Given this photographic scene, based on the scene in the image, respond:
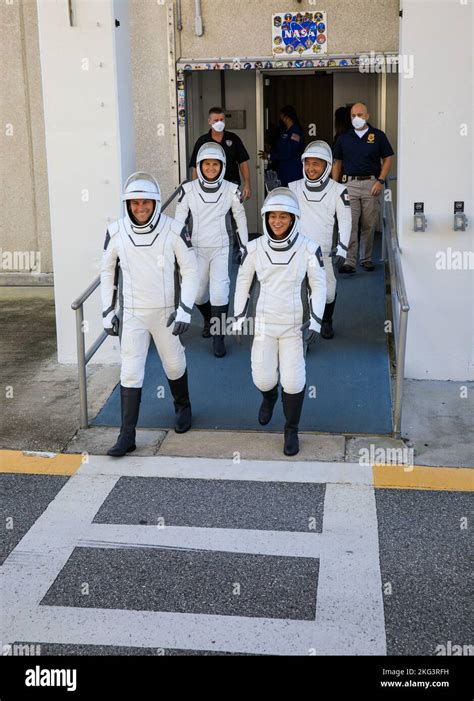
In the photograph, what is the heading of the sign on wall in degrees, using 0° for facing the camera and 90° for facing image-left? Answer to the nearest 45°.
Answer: approximately 0°

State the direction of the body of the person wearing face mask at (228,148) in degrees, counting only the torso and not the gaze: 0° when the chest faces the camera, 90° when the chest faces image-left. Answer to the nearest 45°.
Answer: approximately 0°

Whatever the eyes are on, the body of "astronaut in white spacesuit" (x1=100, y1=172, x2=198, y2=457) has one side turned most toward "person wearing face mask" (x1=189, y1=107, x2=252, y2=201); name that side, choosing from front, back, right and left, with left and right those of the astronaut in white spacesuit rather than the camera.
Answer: back

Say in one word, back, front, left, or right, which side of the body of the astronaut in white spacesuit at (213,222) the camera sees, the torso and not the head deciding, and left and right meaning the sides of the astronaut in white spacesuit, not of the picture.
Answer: front

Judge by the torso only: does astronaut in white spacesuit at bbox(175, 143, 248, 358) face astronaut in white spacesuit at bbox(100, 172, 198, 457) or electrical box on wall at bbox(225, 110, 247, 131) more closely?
the astronaut in white spacesuit

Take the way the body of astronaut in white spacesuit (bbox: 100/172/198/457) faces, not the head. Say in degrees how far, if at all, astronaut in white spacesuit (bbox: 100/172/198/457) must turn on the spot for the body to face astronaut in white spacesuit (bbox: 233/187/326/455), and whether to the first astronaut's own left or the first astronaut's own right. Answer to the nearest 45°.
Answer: approximately 90° to the first astronaut's own left

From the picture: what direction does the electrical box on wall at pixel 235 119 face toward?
toward the camera

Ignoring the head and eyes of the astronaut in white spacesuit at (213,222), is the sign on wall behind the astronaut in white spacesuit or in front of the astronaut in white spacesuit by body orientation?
behind

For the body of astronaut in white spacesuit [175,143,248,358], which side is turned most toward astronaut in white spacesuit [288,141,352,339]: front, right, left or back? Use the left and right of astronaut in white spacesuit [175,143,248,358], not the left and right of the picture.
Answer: left

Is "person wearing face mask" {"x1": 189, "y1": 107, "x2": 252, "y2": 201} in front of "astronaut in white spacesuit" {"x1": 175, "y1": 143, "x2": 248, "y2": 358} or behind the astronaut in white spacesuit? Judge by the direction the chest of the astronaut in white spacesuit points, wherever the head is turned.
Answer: behind

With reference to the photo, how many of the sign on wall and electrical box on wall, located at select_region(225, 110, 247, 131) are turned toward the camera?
2

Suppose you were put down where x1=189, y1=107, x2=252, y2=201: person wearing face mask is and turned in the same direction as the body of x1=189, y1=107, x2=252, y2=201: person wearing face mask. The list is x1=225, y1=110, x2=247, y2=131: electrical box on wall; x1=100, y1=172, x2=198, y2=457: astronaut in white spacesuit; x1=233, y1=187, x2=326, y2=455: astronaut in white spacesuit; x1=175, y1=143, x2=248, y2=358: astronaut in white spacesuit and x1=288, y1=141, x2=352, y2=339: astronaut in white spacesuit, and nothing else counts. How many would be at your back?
1

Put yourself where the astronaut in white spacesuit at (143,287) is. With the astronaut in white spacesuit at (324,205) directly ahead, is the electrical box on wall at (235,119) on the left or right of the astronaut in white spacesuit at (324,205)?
left

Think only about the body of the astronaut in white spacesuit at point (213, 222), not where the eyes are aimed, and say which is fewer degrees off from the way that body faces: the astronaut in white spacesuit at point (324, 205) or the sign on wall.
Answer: the astronaut in white spacesuit
